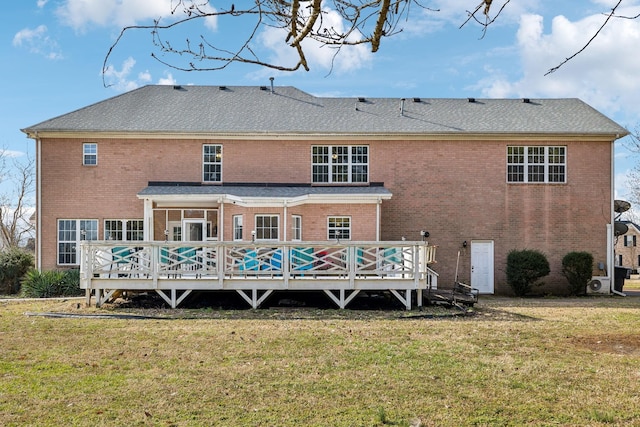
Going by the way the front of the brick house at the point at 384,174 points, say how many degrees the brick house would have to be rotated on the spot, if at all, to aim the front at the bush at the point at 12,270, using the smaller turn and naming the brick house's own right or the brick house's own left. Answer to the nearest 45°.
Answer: approximately 90° to the brick house's own left

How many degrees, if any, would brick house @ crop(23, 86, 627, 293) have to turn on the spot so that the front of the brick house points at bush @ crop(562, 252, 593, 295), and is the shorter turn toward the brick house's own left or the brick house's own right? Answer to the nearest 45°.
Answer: approximately 90° to the brick house's own right

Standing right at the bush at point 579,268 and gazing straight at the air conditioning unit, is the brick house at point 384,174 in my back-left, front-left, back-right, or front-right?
back-left

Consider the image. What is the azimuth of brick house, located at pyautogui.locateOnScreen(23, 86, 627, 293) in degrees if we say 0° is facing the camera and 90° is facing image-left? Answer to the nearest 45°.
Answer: approximately 180°

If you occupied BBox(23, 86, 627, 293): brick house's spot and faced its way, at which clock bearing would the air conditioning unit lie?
The air conditioning unit is roughly at 3 o'clock from the brick house.
